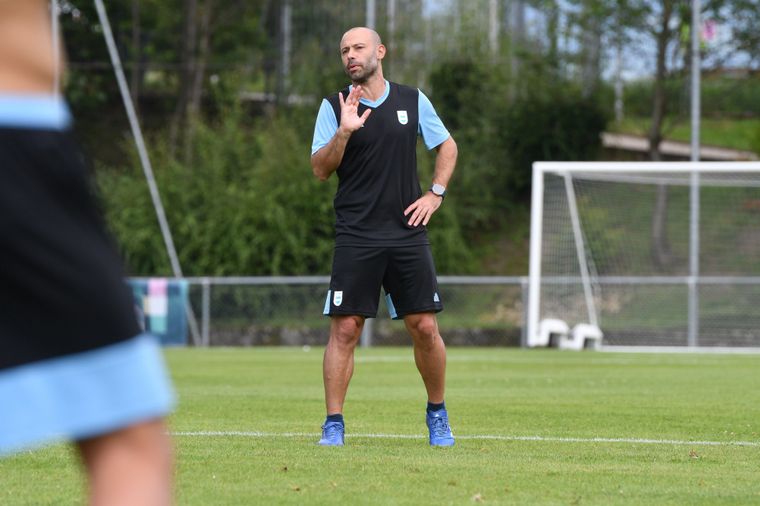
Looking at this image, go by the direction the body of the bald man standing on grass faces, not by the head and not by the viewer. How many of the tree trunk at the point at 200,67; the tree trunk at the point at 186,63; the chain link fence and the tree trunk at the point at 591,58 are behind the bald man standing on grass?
4

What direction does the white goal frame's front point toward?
toward the camera

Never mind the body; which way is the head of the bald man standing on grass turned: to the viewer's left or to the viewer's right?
to the viewer's left

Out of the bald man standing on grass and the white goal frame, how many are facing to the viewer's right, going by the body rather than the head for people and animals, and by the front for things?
0

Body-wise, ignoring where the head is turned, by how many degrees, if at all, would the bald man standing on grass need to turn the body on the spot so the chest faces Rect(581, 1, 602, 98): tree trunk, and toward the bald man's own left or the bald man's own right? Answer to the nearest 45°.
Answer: approximately 180°

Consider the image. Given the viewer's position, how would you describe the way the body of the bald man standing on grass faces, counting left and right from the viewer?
facing the viewer

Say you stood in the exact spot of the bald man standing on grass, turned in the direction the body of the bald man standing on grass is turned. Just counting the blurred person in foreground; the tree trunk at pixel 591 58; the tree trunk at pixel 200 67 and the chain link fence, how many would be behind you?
3

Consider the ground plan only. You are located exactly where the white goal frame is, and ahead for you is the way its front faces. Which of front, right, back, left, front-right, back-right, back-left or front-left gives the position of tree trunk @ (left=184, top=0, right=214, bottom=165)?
back-right

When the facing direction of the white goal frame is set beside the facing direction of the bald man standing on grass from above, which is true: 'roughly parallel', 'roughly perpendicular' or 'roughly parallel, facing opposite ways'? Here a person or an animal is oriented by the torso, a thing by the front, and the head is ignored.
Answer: roughly parallel

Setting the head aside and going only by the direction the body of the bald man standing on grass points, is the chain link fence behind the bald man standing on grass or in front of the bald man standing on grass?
behind
